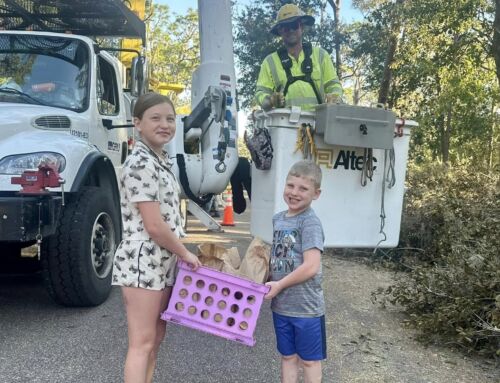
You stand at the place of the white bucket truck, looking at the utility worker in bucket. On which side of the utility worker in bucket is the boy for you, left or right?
right

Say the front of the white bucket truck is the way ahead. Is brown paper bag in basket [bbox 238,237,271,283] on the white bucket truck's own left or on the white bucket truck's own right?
on the white bucket truck's own left

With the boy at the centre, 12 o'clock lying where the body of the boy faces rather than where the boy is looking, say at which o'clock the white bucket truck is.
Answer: The white bucket truck is roughly at 3 o'clock from the boy.

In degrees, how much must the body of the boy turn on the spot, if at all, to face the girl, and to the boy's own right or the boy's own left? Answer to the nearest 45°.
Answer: approximately 45° to the boy's own right

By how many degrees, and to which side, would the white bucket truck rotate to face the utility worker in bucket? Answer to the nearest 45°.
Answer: approximately 90° to its left

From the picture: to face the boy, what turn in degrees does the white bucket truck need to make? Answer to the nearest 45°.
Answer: approximately 90° to its left

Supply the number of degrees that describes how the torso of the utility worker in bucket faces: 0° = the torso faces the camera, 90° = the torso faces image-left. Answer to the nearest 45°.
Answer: approximately 0°

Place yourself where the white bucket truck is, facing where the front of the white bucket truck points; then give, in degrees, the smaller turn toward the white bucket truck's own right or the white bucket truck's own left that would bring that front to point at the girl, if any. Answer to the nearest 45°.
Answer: approximately 45° to the white bucket truck's own left
